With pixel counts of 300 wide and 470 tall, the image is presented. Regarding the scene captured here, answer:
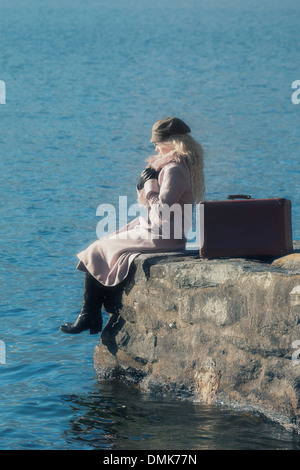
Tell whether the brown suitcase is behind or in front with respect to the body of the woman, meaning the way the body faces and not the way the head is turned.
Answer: behind

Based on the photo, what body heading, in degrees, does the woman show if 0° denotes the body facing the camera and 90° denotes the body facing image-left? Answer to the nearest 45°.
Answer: approximately 90°

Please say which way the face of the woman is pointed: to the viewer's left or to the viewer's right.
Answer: to the viewer's left
